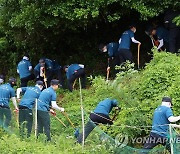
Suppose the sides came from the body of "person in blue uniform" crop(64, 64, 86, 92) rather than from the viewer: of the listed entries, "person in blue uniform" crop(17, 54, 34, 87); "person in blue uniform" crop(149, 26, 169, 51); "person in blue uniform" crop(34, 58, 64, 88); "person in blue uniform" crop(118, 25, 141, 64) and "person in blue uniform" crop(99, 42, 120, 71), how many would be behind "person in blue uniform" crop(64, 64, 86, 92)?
3

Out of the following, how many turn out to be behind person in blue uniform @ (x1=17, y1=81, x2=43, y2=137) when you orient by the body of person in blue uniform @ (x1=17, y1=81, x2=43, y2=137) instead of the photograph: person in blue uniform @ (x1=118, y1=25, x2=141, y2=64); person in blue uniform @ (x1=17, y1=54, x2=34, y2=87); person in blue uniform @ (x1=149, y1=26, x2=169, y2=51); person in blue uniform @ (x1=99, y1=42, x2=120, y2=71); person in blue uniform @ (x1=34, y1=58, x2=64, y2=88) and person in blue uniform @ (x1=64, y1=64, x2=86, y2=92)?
0

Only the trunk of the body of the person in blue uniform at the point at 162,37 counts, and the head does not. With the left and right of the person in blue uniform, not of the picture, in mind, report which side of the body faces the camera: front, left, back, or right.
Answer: left

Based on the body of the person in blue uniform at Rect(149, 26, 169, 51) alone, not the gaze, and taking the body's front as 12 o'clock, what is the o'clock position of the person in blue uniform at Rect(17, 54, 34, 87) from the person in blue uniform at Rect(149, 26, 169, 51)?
the person in blue uniform at Rect(17, 54, 34, 87) is roughly at 12 o'clock from the person in blue uniform at Rect(149, 26, 169, 51).

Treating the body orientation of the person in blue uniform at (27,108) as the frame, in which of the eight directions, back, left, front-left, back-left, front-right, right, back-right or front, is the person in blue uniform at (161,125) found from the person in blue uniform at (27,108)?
right

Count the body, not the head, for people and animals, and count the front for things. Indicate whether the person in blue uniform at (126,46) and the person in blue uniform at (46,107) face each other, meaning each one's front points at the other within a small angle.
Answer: no

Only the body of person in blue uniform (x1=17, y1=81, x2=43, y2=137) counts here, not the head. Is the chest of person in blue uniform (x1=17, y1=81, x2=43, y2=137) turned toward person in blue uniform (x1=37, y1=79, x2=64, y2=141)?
no

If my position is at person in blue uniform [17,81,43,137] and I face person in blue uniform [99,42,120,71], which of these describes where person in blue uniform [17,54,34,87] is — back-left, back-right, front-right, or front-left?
front-left

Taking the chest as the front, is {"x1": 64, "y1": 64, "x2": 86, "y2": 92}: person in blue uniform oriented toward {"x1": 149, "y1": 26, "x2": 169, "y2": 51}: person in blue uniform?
no

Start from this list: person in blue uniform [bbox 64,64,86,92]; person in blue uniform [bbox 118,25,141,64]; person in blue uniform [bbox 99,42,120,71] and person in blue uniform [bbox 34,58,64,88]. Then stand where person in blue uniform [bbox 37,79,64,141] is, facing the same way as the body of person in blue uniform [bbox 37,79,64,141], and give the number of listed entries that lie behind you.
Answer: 0

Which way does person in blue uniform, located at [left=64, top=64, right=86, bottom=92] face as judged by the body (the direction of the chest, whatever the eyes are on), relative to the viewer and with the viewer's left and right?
facing to the left of the viewer

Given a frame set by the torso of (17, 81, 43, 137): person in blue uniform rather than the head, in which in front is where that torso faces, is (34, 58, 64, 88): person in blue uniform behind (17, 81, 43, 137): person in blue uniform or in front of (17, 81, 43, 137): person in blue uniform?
in front
